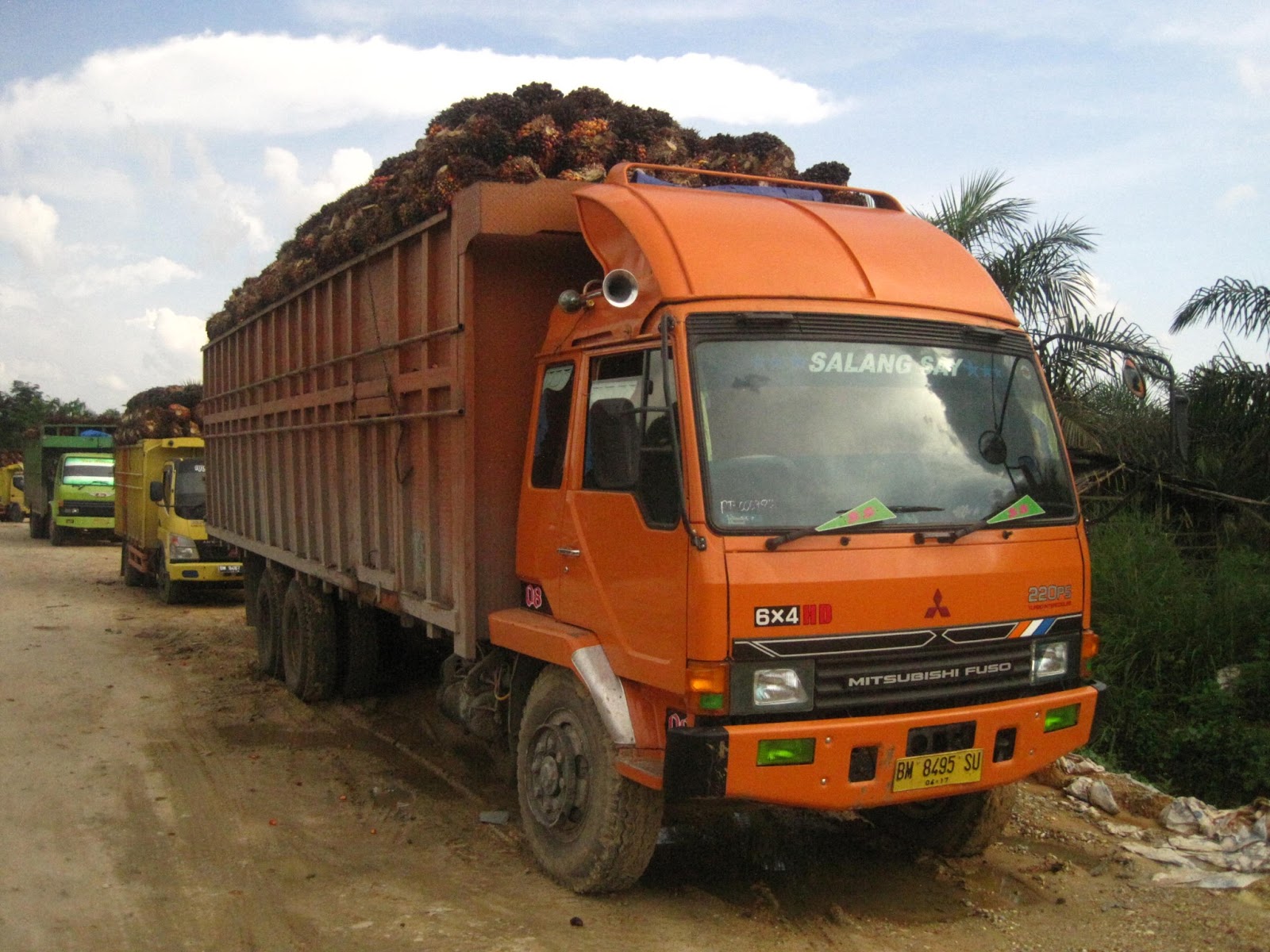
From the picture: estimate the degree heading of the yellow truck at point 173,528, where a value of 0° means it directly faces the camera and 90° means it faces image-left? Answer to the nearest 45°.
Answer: approximately 315°

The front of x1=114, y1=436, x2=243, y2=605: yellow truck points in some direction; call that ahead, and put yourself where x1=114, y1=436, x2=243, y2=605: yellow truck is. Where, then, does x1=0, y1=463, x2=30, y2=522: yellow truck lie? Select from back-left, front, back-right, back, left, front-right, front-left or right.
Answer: back-left

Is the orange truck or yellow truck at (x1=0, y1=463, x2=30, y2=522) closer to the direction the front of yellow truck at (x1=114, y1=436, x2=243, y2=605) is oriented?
the orange truck

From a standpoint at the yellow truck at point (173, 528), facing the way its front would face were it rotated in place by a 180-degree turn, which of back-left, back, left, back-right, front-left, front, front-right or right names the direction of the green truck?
front-right

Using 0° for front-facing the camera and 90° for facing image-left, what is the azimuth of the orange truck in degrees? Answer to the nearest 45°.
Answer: approximately 315°
